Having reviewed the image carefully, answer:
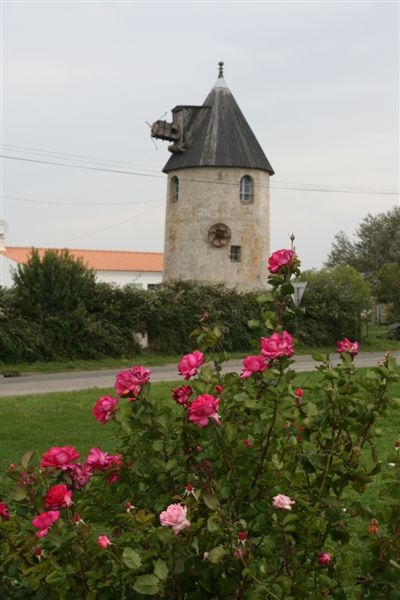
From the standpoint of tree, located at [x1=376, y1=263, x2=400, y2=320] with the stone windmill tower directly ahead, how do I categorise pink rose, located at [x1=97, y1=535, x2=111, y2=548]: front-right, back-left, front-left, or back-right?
front-left

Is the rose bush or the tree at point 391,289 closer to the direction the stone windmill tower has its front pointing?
the rose bush

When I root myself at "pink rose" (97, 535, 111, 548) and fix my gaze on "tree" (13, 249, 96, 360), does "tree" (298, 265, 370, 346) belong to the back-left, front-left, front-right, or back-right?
front-right

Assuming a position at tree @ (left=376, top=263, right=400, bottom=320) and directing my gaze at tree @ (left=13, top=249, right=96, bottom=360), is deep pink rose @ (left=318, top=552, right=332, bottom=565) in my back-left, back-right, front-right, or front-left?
front-left

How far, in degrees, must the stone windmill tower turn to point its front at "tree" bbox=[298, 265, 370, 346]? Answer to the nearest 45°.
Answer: approximately 135° to its left

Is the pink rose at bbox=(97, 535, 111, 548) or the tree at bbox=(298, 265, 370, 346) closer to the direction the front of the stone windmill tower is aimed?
the pink rose
